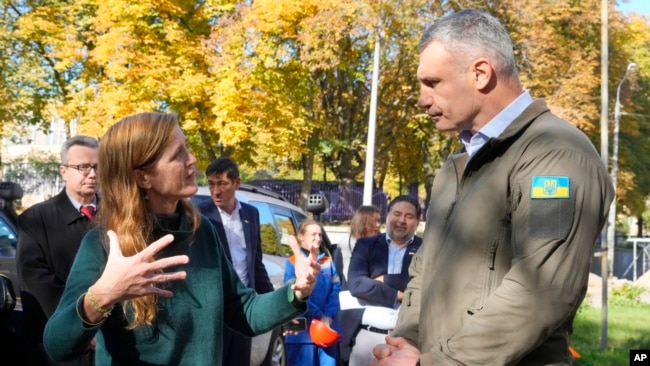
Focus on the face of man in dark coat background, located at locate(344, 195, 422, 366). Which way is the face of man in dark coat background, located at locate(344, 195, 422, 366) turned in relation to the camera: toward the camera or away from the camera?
toward the camera

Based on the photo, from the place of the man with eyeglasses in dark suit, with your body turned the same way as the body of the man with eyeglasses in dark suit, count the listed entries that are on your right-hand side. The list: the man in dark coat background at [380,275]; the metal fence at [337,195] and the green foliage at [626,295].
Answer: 0

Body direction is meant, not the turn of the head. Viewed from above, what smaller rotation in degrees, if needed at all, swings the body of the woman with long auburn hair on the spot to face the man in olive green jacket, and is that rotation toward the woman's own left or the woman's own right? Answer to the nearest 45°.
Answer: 0° — they already face them

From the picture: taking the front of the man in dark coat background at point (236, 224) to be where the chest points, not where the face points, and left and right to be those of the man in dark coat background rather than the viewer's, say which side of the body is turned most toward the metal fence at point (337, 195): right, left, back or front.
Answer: back

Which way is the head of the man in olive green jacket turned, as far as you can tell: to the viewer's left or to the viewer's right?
to the viewer's left

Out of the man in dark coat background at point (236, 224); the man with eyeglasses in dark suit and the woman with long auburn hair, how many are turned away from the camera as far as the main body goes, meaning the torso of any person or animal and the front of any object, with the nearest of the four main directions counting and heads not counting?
0

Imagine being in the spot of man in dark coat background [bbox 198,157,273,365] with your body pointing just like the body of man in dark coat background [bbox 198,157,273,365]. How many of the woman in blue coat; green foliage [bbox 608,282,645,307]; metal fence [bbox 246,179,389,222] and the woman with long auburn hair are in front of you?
1

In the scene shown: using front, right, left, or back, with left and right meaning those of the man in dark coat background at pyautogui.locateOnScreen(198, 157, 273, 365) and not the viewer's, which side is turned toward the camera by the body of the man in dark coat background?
front

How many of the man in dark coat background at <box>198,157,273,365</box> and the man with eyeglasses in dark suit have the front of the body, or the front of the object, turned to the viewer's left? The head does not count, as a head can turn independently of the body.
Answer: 0

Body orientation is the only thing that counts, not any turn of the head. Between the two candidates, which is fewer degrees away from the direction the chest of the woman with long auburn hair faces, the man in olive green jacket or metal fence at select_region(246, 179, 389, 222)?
the man in olive green jacket

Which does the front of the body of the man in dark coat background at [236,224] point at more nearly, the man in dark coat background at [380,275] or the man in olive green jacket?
the man in olive green jacket

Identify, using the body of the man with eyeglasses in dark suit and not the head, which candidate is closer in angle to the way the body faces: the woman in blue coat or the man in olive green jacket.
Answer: the man in olive green jacket

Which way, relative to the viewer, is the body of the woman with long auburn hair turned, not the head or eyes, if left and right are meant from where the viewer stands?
facing the viewer and to the right of the viewer

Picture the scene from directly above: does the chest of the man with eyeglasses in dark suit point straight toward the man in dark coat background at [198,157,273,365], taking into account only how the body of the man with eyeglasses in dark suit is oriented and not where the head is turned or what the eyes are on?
no

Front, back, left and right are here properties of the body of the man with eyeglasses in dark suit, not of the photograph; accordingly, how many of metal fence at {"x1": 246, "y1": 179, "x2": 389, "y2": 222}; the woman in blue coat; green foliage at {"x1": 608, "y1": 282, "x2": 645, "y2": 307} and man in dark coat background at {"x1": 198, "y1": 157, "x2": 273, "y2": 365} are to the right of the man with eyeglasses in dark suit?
0
